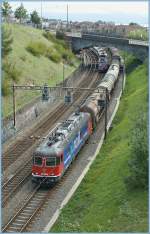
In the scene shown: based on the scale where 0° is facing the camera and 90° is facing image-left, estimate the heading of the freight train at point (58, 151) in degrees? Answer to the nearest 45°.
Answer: approximately 45°

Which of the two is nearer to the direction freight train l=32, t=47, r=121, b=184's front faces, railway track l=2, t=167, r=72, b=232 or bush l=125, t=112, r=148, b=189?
the railway track

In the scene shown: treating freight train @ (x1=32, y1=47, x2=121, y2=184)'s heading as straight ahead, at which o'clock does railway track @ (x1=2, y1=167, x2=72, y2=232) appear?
The railway track is roughly at 11 o'clock from the freight train.

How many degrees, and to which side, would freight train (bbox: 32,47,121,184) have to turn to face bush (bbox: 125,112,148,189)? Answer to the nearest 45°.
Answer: approximately 90° to its left
